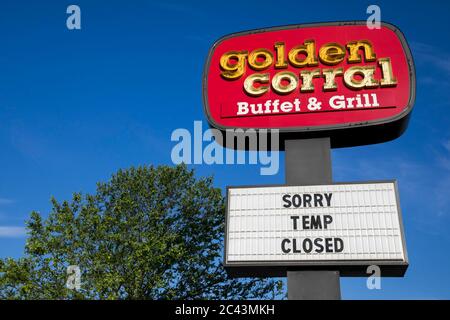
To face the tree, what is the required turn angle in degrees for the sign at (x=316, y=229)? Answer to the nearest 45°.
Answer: approximately 135° to its right

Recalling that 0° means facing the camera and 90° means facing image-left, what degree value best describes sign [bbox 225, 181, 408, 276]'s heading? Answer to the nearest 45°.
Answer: approximately 0°
